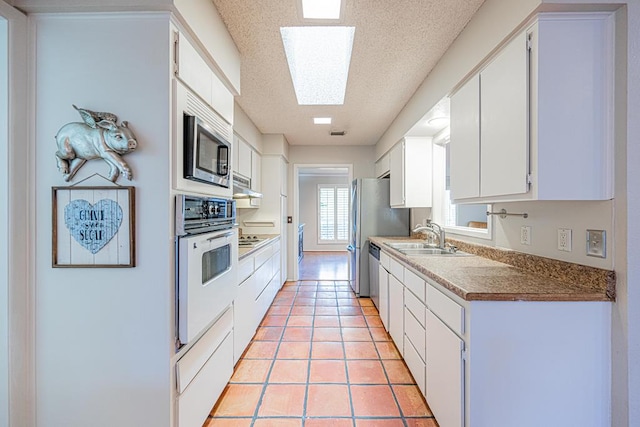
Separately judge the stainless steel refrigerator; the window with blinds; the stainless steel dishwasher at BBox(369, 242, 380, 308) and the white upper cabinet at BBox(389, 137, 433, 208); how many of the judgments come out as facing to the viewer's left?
3

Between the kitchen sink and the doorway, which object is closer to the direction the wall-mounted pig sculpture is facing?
the kitchen sink

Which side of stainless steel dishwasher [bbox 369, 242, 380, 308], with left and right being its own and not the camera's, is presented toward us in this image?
left

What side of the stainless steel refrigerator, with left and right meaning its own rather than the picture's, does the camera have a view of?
left

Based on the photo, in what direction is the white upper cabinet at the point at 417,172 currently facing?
to the viewer's left

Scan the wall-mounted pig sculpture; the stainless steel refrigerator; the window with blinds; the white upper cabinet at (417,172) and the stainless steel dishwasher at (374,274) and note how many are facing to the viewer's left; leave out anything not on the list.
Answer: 3

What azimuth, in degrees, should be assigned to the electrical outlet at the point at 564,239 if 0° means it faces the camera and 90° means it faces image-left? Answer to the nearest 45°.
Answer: approximately 45°
